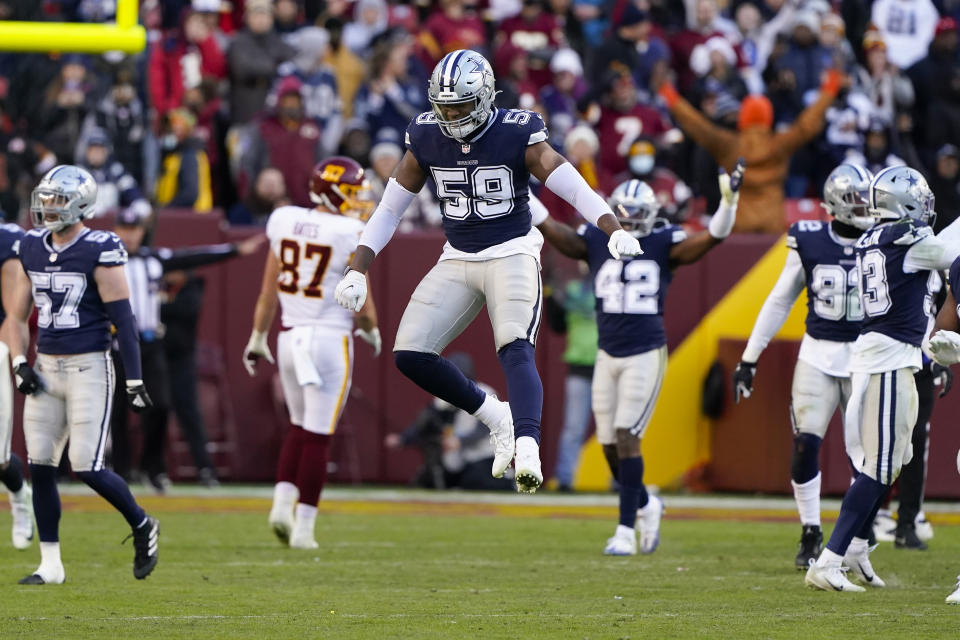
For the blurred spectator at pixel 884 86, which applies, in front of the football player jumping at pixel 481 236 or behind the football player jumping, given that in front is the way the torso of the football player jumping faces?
behind

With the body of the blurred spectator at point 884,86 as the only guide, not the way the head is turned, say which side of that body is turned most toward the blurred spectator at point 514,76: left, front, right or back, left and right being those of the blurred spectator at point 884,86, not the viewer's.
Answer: right

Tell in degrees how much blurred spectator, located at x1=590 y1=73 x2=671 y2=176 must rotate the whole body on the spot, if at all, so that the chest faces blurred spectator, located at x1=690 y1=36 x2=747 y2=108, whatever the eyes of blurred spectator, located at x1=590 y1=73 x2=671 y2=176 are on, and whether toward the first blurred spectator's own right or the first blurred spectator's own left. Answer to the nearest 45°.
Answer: approximately 135° to the first blurred spectator's own left

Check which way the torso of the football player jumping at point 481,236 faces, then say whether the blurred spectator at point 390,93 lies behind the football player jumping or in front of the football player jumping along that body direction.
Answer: behind

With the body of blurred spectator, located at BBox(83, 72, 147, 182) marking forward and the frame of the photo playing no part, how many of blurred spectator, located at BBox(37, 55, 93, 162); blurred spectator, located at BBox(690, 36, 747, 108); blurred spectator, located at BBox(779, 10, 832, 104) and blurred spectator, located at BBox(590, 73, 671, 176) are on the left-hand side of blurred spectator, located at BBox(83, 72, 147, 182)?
3

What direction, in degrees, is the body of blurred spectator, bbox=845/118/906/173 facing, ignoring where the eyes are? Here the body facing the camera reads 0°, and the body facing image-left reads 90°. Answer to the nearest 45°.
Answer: approximately 0°

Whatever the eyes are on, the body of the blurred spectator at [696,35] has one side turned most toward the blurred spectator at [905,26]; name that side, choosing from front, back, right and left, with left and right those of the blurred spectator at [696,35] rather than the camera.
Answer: left

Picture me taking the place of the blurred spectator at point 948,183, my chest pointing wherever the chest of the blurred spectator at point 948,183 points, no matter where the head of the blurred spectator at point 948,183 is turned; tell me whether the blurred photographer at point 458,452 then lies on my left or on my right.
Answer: on my right

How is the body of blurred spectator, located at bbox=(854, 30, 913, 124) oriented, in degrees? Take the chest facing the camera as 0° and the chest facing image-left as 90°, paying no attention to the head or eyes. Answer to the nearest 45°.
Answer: approximately 0°

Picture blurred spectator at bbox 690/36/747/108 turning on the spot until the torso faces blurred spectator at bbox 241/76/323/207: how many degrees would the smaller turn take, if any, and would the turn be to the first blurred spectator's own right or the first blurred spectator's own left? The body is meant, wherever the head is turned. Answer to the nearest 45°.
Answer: approximately 45° to the first blurred spectator's own right

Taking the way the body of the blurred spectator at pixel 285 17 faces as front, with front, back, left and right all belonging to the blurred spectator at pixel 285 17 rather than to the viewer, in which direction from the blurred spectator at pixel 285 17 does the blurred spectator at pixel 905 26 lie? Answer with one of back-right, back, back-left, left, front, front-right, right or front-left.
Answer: left

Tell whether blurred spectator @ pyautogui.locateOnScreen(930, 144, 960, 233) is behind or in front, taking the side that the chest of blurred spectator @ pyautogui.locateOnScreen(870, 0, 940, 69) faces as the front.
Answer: in front

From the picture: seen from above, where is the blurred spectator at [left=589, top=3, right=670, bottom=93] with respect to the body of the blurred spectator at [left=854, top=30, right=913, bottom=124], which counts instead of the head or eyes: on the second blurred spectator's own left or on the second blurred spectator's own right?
on the second blurred spectator's own right

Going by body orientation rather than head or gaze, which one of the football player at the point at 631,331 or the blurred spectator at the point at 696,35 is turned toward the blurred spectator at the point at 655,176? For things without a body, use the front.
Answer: the blurred spectator at the point at 696,35
